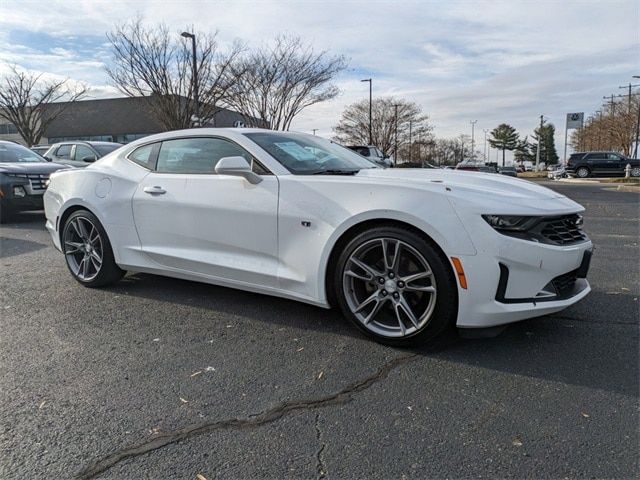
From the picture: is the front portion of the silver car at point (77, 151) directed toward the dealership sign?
no

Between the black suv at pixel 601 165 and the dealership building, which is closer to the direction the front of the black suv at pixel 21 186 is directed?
the black suv

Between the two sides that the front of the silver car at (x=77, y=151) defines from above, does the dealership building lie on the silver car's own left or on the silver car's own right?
on the silver car's own left

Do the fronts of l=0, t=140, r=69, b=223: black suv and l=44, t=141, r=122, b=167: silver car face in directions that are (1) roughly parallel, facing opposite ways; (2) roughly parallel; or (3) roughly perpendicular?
roughly parallel

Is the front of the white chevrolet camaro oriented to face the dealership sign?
no

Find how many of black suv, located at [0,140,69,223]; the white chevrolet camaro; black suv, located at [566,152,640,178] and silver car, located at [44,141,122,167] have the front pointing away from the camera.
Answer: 0

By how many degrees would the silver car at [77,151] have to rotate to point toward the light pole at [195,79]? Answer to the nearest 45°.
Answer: approximately 90° to its left

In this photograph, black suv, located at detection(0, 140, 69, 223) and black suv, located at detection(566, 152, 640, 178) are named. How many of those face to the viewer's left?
0

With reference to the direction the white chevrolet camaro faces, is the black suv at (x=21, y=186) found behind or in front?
behind

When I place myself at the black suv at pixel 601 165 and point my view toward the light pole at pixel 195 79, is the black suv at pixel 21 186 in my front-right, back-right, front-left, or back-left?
front-left

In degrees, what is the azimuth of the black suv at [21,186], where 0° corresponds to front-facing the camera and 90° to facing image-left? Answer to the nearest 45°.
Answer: approximately 315°

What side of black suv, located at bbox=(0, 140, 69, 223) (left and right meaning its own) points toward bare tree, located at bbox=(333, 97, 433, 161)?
left

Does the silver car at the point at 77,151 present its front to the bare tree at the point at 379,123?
no

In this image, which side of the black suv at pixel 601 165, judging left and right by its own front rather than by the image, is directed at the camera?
right
